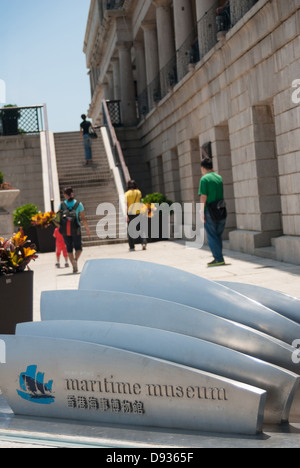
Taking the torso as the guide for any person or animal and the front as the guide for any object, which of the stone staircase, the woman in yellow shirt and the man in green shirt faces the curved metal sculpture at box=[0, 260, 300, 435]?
the stone staircase

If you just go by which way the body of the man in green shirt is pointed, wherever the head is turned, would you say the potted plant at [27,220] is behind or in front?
in front

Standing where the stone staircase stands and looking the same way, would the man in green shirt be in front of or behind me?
in front

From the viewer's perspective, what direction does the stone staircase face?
toward the camera

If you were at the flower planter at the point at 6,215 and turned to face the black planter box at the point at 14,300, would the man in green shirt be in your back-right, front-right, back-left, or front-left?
front-left

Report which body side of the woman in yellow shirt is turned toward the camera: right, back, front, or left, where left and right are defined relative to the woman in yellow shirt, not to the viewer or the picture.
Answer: back

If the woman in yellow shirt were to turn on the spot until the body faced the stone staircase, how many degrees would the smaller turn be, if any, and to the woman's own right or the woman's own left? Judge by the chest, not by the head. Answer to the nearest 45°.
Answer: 0° — they already face it

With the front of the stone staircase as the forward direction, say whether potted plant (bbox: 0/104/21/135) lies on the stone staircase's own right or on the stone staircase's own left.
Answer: on the stone staircase's own right

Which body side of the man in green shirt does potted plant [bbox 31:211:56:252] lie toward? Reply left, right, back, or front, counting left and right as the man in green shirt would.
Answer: front

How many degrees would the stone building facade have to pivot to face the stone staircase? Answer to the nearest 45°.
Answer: approximately 90° to its right

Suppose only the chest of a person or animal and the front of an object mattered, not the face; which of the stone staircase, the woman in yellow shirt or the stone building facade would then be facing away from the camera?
the woman in yellow shirt

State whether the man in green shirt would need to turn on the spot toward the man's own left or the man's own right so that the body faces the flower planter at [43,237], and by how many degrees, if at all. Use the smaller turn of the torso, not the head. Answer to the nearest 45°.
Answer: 0° — they already face it

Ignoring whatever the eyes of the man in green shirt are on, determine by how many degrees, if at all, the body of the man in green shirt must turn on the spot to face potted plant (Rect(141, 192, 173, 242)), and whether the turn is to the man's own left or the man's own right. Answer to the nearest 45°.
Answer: approximately 45° to the man's own right

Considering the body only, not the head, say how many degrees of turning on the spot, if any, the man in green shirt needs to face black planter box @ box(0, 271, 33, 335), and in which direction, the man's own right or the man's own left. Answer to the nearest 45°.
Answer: approximately 135° to the man's own left
